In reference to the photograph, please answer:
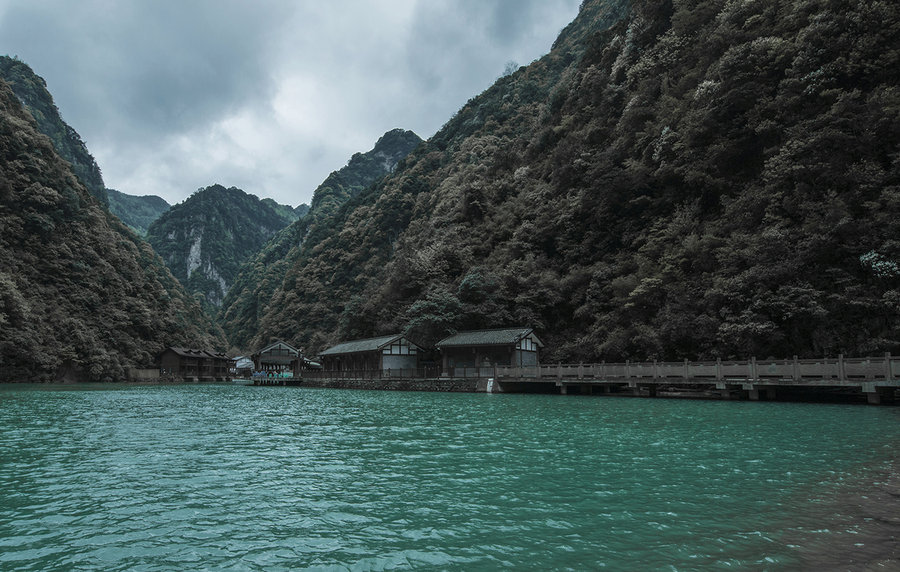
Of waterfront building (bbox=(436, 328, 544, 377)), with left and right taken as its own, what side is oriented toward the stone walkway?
left

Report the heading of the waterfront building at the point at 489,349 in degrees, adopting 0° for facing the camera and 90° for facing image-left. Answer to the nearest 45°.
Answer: approximately 45°
